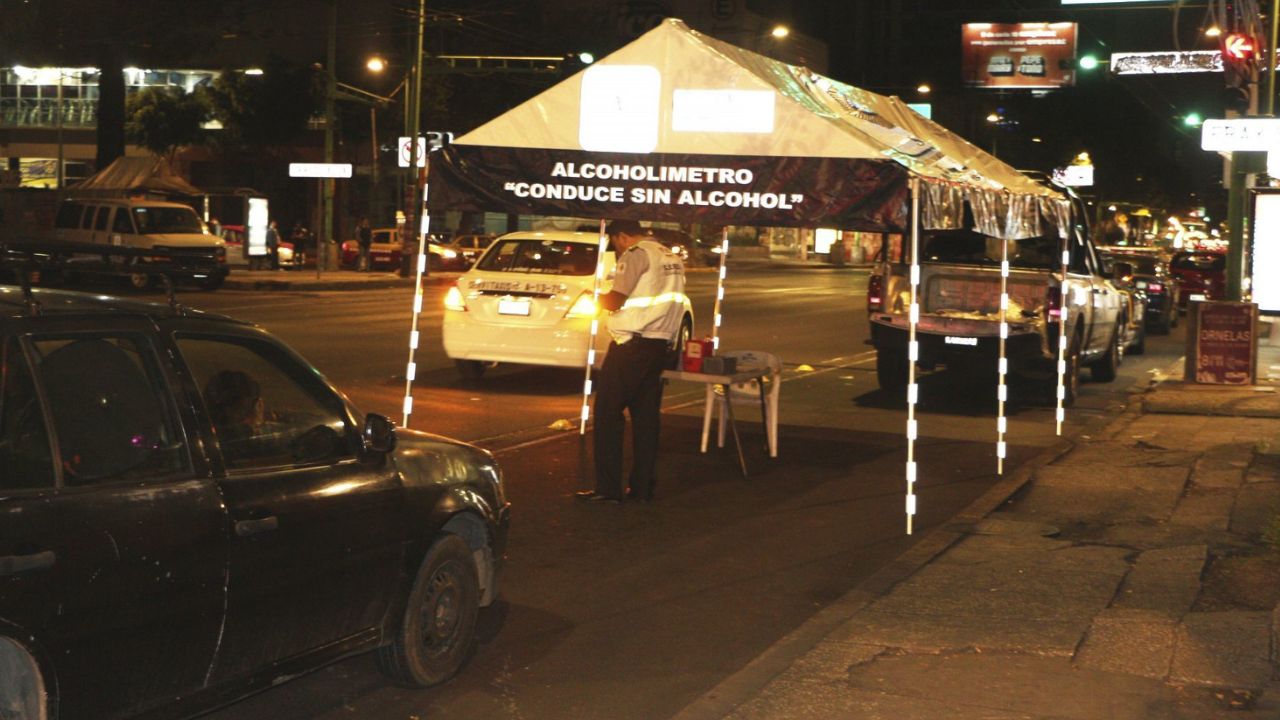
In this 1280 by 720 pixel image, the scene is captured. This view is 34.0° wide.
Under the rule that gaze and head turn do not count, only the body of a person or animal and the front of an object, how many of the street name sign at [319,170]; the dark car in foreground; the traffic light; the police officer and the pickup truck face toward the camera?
2

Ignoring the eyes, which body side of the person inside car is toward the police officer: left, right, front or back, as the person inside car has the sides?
front

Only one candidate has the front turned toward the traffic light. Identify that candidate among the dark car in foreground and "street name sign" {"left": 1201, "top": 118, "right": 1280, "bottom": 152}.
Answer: the dark car in foreground

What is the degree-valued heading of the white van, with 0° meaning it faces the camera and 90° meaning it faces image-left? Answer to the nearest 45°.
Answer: approximately 315°

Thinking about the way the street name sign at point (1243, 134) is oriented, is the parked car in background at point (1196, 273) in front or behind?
behind

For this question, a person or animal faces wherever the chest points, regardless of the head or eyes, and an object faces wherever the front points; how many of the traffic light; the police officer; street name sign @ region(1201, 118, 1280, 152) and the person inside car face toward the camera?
2

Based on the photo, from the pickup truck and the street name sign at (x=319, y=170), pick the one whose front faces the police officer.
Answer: the street name sign

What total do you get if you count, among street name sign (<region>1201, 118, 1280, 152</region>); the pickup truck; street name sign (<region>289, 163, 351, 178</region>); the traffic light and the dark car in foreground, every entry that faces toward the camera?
3

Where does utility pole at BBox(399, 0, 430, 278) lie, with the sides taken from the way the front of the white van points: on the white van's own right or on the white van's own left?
on the white van's own left

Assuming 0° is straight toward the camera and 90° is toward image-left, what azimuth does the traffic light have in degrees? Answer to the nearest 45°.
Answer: approximately 0°
